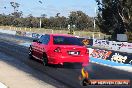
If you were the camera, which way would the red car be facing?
facing away from the viewer and to the left of the viewer
